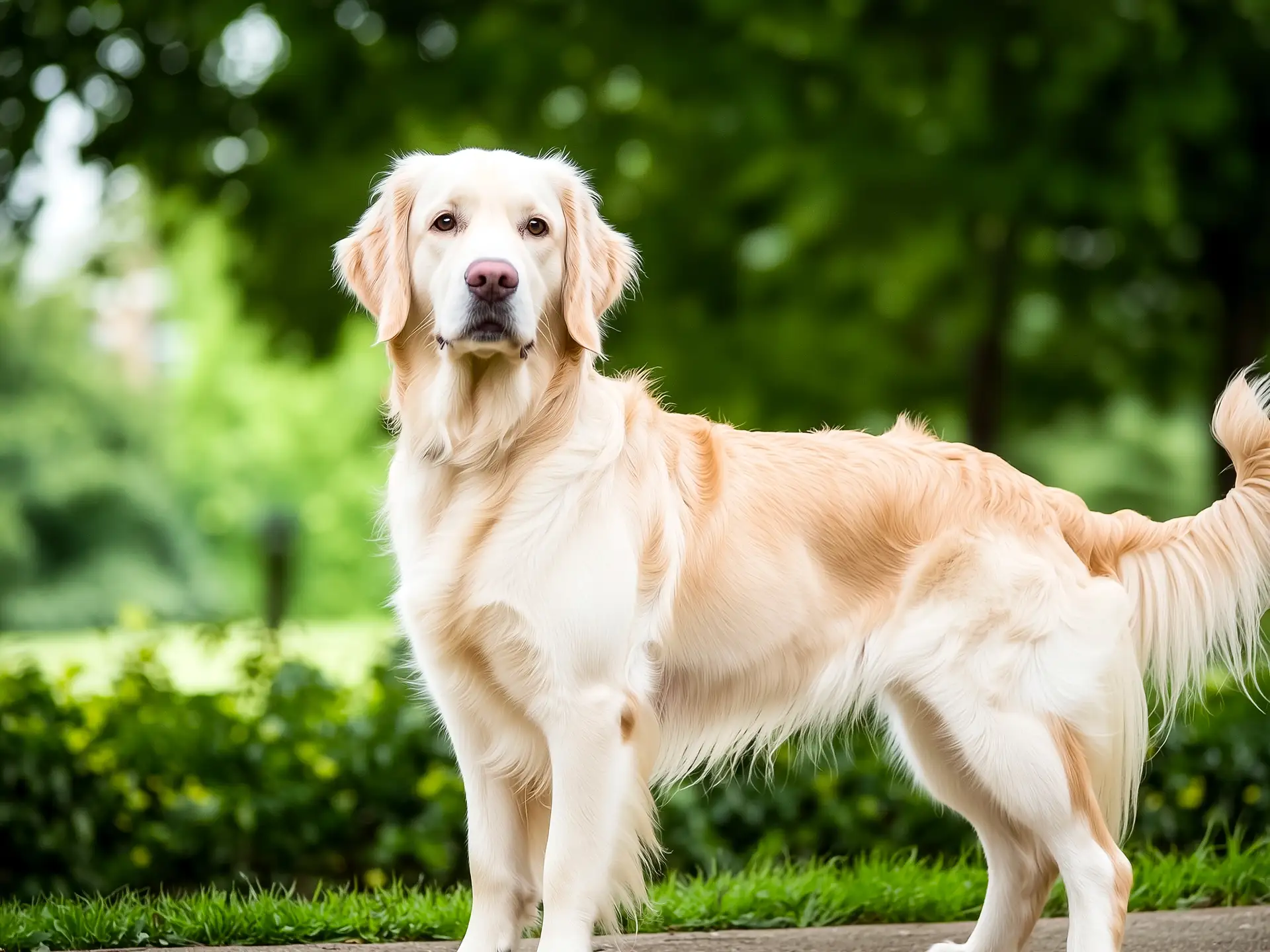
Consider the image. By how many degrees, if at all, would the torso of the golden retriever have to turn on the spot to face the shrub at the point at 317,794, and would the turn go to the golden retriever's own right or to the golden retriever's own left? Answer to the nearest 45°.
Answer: approximately 90° to the golden retriever's own right

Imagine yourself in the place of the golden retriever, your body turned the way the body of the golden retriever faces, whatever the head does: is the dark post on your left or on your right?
on your right

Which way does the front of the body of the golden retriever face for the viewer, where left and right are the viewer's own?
facing the viewer and to the left of the viewer
